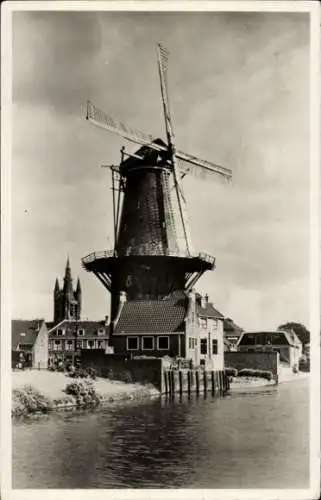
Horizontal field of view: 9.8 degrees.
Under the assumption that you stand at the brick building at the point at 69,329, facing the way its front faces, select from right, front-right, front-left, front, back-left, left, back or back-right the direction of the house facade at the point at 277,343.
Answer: left

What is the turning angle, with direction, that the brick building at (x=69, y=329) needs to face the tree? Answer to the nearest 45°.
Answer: approximately 45° to its left

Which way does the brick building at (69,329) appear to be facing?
toward the camera
